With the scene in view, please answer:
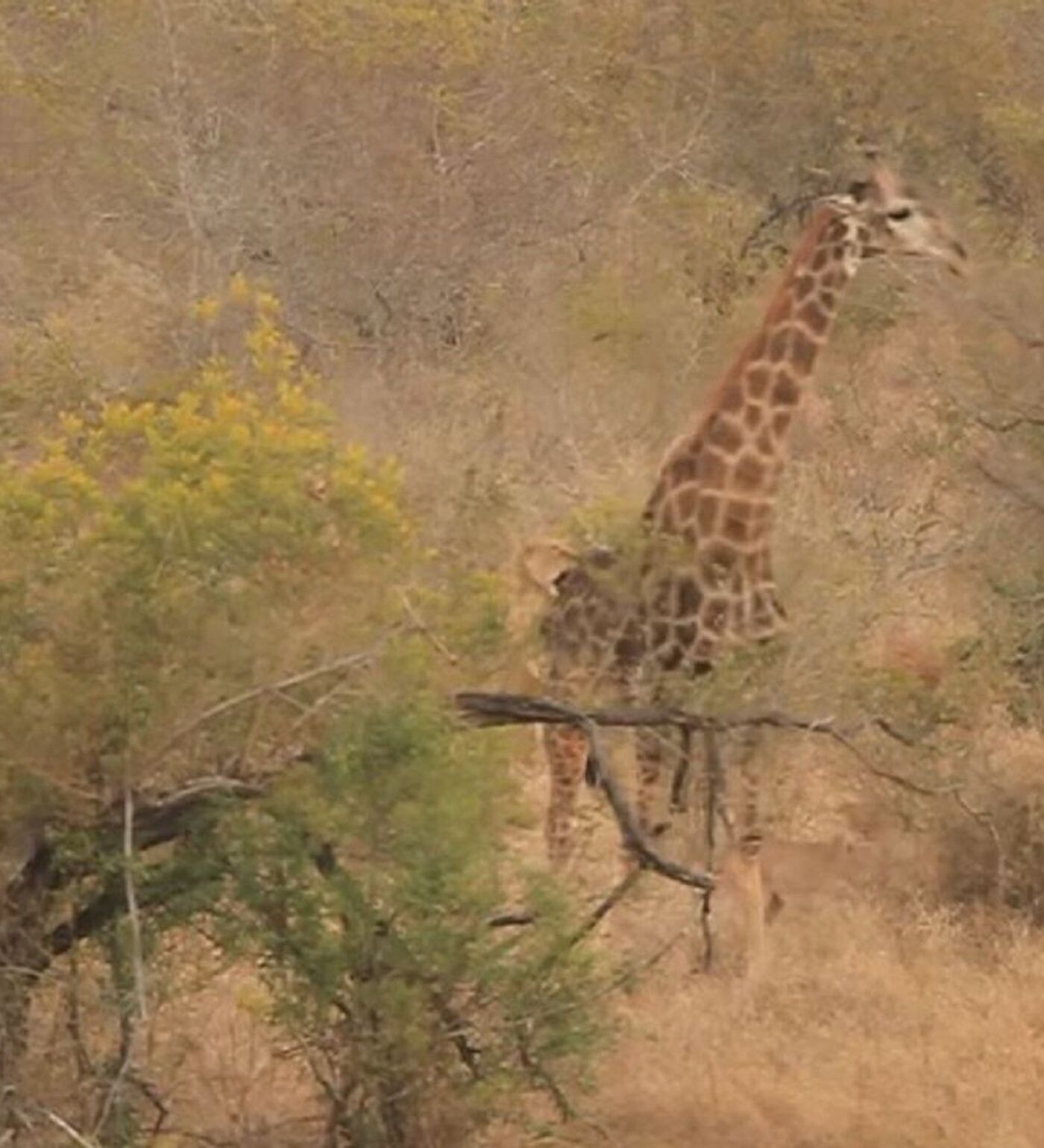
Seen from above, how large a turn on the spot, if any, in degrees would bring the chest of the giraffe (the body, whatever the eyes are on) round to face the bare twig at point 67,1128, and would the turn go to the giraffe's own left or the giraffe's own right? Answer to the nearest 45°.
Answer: approximately 90° to the giraffe's own right

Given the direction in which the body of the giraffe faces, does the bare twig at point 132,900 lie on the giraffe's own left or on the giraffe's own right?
on the giraffe's own right

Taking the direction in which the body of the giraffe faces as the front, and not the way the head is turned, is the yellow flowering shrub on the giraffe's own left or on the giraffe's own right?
on the giraffe's own right

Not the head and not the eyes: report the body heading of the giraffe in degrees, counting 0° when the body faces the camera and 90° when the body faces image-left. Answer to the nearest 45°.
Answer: approximately 270°

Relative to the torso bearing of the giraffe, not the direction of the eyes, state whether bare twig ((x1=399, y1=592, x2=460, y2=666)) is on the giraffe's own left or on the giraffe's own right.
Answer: on the giraffe's own right
